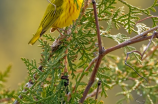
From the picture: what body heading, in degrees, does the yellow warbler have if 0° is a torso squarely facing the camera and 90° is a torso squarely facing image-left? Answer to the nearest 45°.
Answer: approximately 270°
